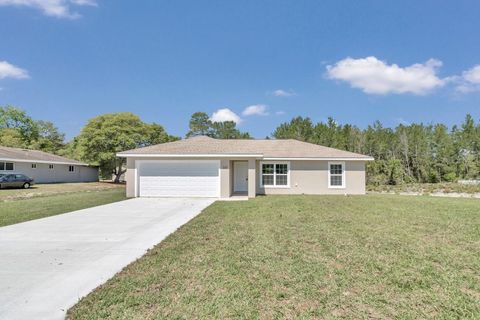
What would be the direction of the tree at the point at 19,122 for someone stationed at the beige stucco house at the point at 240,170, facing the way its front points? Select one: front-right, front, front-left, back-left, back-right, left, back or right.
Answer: back-right

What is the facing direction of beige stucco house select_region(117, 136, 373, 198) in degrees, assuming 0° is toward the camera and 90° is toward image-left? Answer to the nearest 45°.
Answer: approximately 0°

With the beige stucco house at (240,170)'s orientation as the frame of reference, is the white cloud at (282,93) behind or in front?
behind

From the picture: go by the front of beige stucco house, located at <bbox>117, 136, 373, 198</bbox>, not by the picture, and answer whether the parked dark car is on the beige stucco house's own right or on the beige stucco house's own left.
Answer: on the beige stucco house's own right

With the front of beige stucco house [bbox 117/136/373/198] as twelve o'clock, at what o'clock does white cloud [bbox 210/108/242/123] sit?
The white cloud is roughly at 6 o'clock from the beige stucco house.

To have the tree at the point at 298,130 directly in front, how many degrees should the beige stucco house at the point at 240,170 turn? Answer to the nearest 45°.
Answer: approximately 180°

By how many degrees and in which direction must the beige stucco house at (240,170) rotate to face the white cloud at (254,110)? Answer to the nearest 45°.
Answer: approximately 180°

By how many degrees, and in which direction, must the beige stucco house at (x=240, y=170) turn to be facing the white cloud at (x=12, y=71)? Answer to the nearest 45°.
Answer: approximately 135° to its right

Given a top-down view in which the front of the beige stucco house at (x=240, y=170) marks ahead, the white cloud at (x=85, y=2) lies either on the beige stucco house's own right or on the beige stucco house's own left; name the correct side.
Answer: on the beige stucco house's own right
